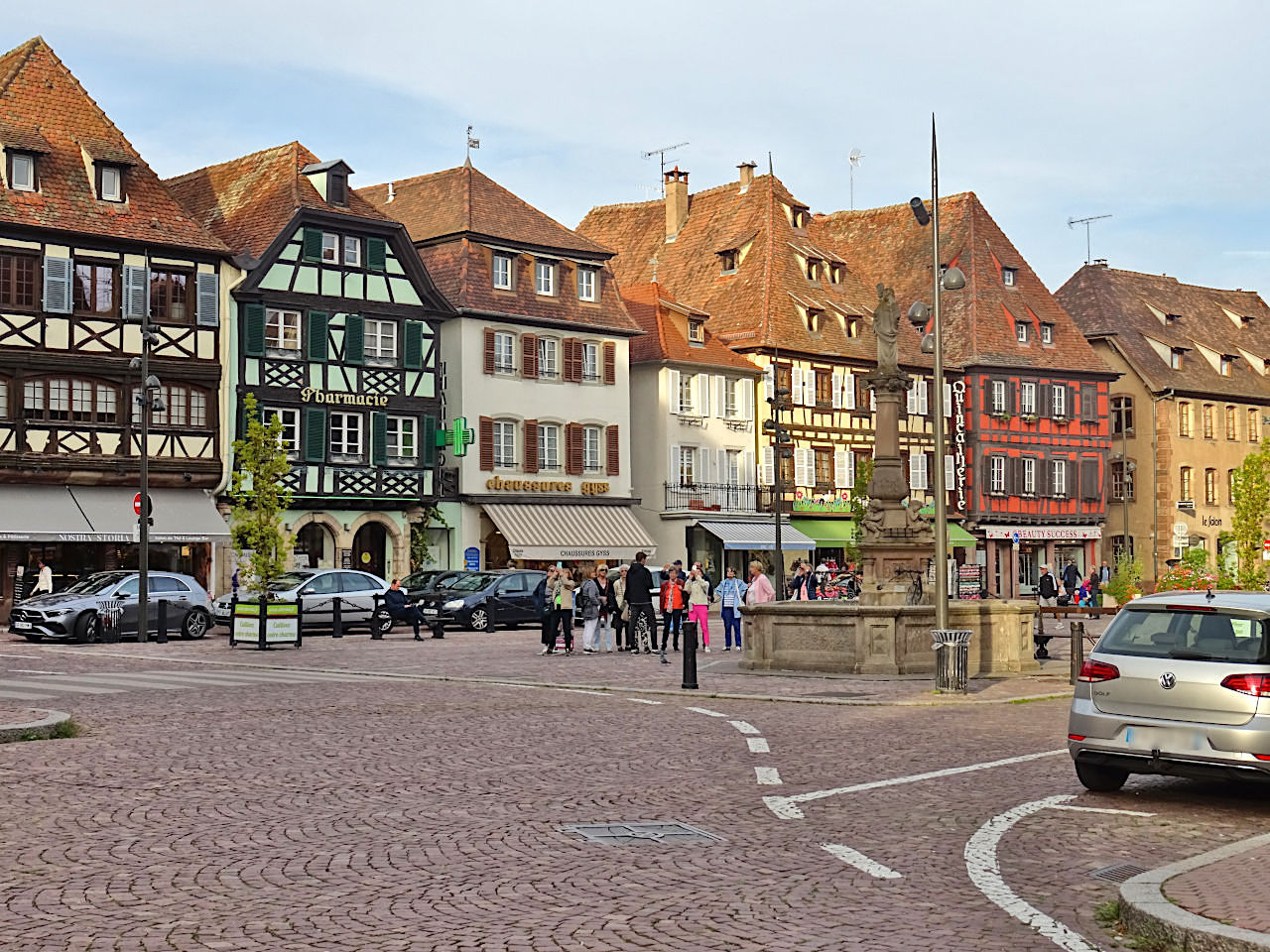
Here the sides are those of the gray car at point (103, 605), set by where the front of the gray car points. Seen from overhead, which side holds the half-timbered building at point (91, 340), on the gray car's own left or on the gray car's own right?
on the gray car's own right

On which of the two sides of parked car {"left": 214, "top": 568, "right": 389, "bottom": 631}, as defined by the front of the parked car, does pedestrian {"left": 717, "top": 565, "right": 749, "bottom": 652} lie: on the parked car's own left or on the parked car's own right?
on the parked car's own left

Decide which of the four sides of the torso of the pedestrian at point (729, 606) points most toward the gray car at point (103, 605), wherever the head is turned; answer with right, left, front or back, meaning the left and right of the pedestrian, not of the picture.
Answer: right

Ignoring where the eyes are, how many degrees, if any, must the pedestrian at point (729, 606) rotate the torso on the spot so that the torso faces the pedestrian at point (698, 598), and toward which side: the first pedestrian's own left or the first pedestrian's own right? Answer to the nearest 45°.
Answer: approximately 45° to the first pedestrian's own right

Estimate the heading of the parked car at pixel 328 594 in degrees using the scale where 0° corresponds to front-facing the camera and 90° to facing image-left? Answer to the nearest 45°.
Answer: approximately 45°

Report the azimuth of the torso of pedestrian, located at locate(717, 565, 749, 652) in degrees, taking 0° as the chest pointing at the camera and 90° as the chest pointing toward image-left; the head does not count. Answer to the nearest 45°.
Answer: approximately 0°

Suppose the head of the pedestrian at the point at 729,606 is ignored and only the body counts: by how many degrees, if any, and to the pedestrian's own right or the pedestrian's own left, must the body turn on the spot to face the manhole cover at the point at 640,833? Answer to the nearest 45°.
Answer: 0° — they already face it
